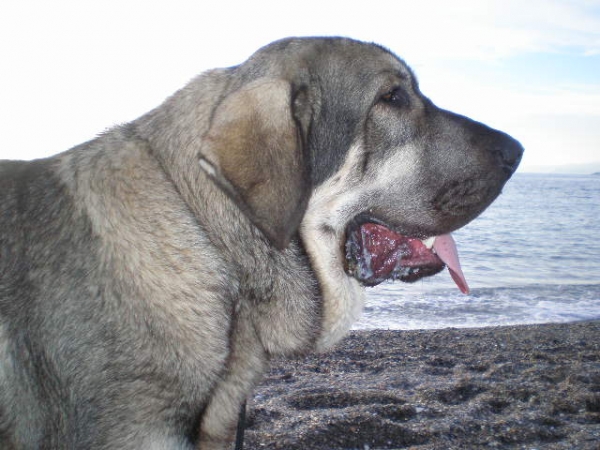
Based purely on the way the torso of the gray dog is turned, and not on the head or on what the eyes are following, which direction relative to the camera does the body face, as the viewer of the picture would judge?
to the viewer's right
